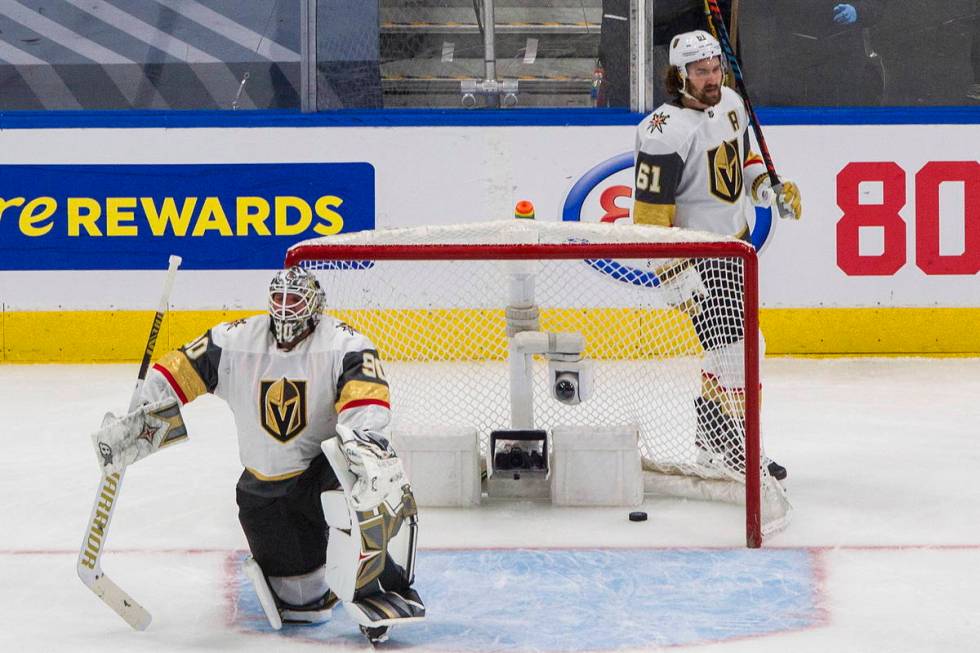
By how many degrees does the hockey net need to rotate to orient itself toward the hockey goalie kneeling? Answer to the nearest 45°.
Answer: approximately 45° to its right

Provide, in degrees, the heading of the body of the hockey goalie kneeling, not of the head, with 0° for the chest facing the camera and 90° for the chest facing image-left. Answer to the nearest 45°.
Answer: approximately 0°

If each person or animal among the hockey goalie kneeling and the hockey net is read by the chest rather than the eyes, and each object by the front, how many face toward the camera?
2

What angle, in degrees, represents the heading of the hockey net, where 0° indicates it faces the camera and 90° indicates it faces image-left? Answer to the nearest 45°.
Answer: approximately 0°

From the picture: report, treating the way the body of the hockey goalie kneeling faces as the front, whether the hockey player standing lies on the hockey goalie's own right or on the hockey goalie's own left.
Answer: on the hockey goalie's own left

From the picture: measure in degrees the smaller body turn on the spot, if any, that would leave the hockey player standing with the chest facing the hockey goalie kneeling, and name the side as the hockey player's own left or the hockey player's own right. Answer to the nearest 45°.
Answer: approximately 90° to the hockey player's own right

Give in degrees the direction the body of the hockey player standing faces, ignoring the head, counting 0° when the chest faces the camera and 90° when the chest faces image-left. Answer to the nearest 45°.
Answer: approximately 315°
